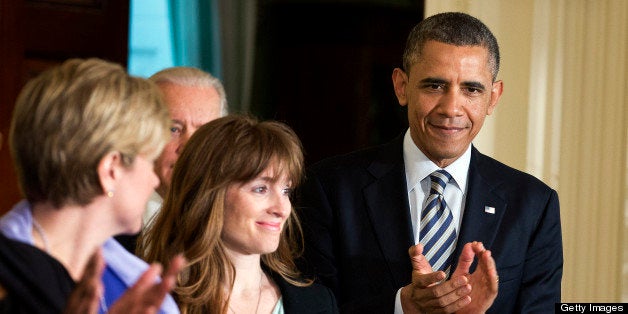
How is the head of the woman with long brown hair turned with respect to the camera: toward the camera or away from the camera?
toward the camera

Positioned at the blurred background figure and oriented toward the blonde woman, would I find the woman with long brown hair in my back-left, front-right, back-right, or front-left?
front-left

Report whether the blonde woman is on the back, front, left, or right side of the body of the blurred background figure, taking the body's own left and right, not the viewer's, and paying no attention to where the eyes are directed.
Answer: front

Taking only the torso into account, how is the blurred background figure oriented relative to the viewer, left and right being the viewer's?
facing the viewer

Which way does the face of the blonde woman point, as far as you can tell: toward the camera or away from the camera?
away from the camera

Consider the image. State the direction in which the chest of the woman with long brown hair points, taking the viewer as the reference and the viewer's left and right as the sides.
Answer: facing the viewer and to the right of the viewer

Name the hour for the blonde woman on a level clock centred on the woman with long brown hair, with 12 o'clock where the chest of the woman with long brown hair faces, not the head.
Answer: The blonde woman is roughly at 2 o'clock from the woman with long brown hair.

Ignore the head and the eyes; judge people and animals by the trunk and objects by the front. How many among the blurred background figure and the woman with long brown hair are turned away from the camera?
0
